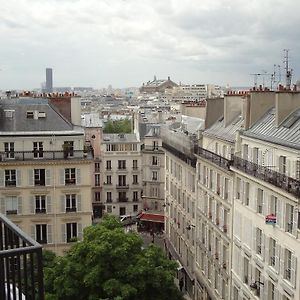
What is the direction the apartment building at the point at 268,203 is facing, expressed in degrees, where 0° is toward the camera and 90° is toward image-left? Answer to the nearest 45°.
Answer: approximately 45°

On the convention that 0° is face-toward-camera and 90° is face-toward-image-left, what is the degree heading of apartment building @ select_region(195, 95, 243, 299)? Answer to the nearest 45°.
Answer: approximately 45°

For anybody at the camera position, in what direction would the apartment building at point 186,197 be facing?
facing to the left of the viewer

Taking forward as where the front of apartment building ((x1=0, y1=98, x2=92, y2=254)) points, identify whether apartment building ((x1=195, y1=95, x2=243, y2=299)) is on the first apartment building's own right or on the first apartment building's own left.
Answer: on the first apartment building's own left

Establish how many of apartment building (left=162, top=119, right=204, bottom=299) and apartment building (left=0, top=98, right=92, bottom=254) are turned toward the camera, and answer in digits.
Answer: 1

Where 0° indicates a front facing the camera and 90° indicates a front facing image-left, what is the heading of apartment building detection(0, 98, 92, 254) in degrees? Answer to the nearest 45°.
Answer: approximately 0°
